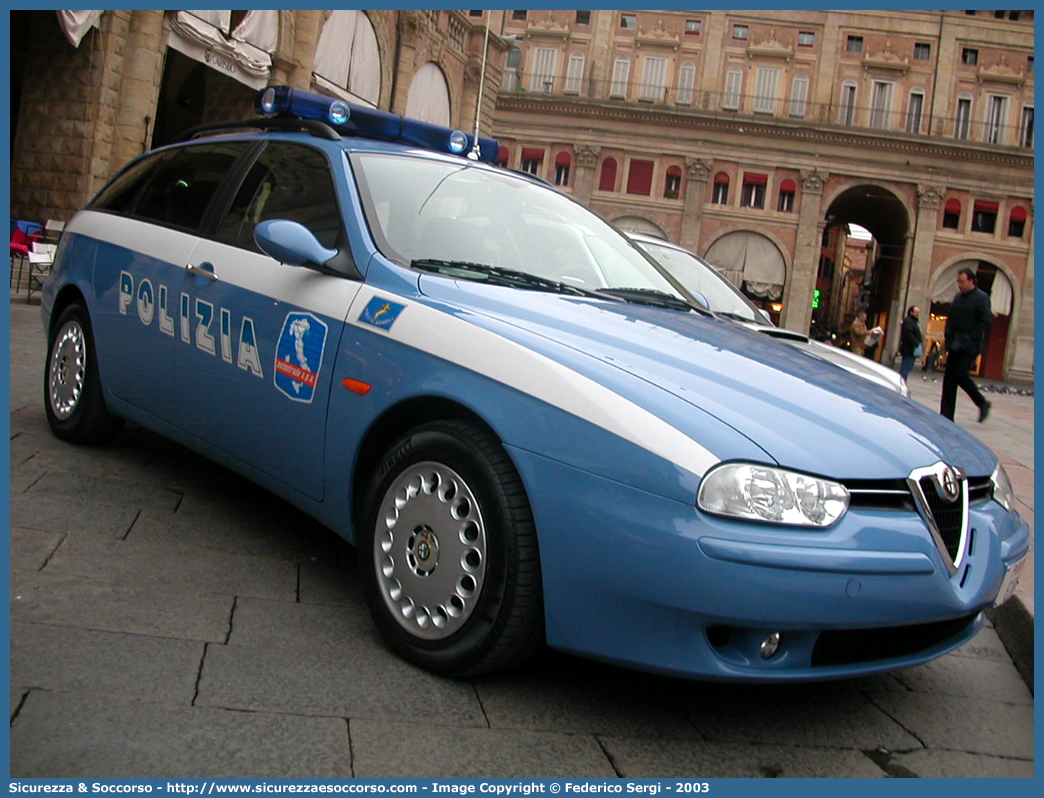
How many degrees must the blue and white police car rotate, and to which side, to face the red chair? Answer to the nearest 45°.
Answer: approximately 180°

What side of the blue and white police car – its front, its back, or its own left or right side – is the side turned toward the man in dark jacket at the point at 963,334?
left

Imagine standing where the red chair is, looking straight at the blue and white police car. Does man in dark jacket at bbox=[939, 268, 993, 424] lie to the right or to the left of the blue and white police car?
left

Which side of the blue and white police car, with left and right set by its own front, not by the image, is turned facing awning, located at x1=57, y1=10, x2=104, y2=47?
back

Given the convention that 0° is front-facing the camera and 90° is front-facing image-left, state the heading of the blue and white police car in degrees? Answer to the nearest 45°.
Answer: approximately 315°

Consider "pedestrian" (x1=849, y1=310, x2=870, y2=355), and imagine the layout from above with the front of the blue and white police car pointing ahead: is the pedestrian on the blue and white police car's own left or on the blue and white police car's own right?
on the blue and white police car's own left
